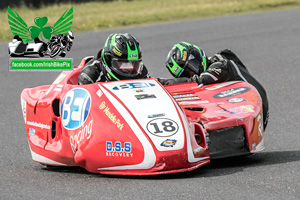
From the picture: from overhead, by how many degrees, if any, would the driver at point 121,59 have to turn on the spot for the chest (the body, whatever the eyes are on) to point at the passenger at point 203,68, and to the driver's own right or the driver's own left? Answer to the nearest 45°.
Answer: approximately 90° to the driver's own left
